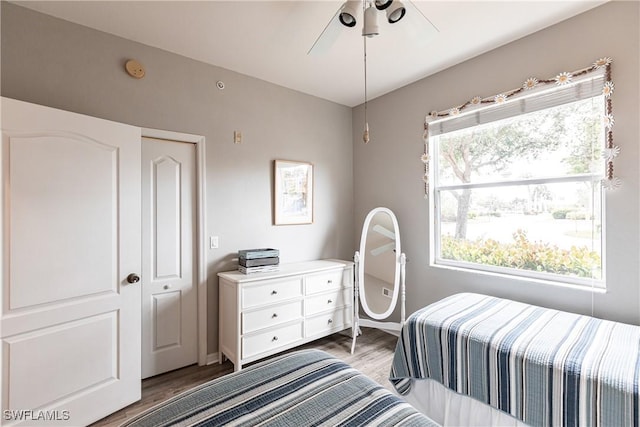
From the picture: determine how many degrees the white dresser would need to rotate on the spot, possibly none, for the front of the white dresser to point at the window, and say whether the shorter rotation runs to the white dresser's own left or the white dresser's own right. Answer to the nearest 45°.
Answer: approximately 45° to the white dresser's own left

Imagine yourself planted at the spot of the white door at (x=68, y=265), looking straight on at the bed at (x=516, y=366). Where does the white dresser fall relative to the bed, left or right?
left

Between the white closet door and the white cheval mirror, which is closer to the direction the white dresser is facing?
the white cheval mirror

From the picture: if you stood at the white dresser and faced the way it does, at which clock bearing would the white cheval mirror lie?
The white cheval mirror is roughly at 10 o'clock from the white dresser.

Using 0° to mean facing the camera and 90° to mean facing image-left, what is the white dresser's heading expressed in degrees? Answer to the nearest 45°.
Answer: approximately 315°

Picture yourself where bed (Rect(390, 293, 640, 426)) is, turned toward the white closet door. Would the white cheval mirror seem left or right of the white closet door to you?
right

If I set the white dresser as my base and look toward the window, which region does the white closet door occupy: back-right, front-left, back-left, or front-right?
back-right

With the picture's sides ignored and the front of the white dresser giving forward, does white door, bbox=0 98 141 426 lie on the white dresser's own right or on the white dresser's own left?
on the white dresser's own right
